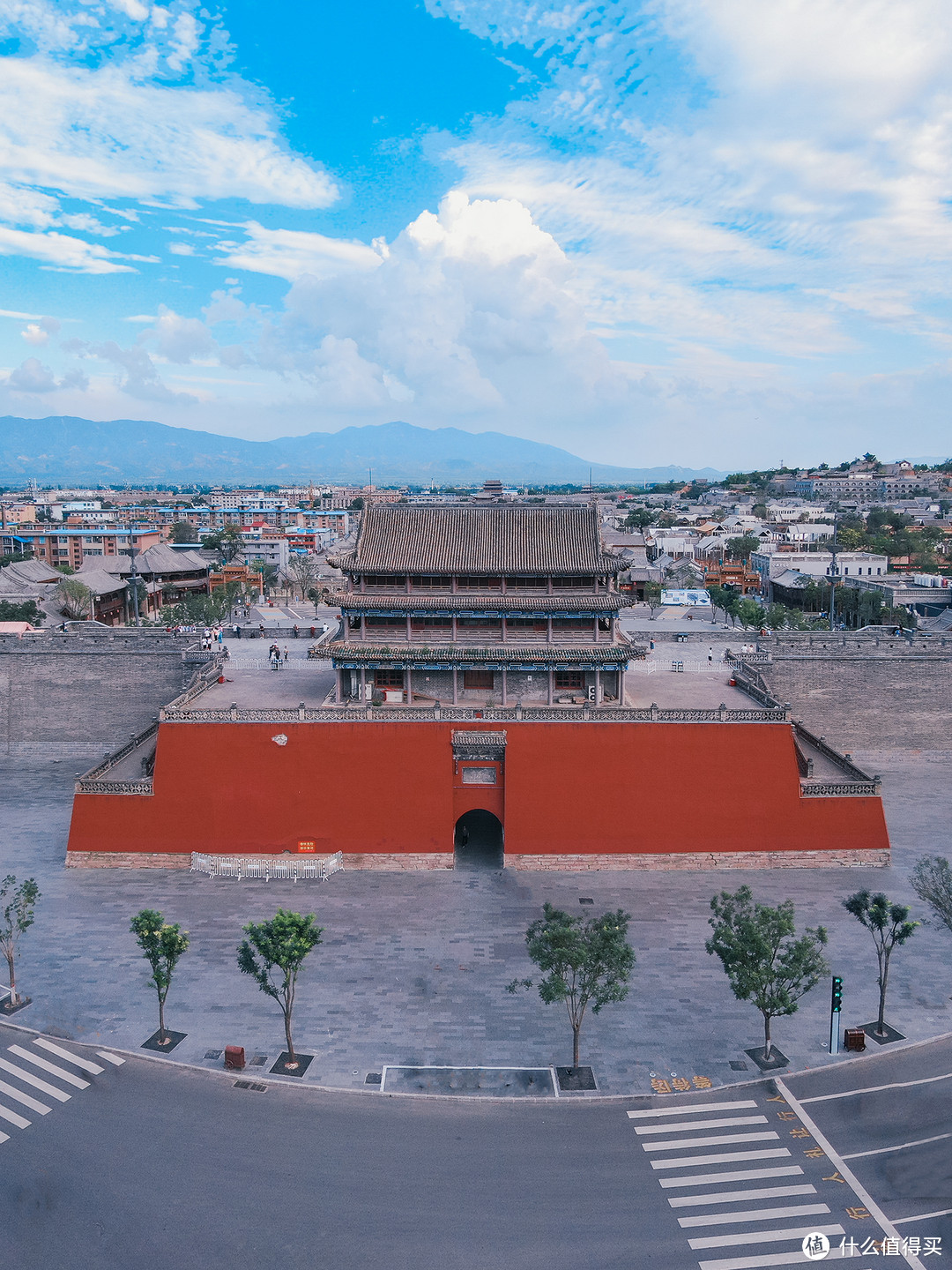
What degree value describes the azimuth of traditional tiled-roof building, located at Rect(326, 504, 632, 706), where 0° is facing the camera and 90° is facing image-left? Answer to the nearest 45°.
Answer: approximately 0°

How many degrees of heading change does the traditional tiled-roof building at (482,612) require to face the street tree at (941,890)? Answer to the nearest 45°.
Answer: approximately 45° to its left

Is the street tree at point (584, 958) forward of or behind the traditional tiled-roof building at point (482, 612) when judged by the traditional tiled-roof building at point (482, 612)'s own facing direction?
forward

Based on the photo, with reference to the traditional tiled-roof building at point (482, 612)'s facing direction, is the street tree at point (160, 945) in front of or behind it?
in front

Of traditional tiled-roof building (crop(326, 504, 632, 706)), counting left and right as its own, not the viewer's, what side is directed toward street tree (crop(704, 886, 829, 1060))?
front

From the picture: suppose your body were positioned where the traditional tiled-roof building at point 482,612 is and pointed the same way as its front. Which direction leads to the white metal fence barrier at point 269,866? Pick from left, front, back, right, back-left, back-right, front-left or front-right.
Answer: front-right

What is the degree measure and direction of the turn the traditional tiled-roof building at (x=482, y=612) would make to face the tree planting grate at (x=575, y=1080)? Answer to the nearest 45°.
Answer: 0° — it already faces it
